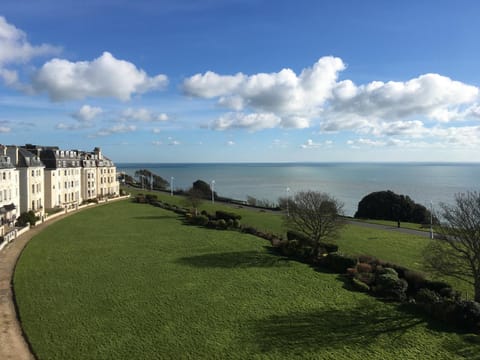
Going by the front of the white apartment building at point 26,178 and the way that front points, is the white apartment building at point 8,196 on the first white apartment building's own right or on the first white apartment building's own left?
on the first white apartment building's own right

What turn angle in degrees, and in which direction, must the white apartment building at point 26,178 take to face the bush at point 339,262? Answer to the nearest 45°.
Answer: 0° — it already faces it

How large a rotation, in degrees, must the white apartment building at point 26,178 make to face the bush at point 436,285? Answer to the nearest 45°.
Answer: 0° — it already faces it

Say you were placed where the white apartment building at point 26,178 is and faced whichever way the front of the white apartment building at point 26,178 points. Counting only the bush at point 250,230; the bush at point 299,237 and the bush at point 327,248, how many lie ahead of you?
3

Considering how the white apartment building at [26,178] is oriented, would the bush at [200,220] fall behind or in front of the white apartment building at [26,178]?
in front

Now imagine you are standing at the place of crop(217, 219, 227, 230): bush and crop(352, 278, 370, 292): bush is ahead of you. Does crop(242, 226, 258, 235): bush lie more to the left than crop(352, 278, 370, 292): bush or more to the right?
left

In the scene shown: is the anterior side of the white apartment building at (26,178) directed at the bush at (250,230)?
yes

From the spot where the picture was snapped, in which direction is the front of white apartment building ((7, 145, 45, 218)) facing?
facing the viewer and to the right of the viewer

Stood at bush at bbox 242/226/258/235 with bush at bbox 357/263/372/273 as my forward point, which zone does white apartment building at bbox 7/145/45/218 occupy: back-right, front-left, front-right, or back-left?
back-right

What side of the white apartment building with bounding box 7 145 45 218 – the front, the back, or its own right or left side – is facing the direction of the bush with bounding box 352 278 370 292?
front

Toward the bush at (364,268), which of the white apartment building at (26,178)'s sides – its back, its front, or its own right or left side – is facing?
front

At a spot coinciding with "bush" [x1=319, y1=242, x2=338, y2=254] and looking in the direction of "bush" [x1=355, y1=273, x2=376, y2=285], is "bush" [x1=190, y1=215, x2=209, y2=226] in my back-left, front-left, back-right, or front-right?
back-right

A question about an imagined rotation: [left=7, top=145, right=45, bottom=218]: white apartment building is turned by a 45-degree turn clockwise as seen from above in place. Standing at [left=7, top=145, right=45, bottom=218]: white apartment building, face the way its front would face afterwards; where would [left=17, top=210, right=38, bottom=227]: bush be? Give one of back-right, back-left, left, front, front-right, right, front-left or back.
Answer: front

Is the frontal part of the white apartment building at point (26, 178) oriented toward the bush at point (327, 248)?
yes
